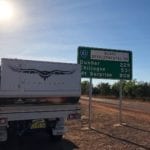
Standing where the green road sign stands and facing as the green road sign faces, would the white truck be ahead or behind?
ahead

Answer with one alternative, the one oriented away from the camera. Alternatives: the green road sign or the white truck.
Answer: the white truck

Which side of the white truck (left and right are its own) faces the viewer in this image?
back

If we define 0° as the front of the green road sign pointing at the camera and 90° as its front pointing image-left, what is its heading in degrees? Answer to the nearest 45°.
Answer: approximately 0°

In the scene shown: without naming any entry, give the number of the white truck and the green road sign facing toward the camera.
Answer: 1

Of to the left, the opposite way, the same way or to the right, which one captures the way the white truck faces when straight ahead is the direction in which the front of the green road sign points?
the opposite way

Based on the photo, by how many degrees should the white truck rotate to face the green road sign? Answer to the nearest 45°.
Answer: approximately 45° to its right
